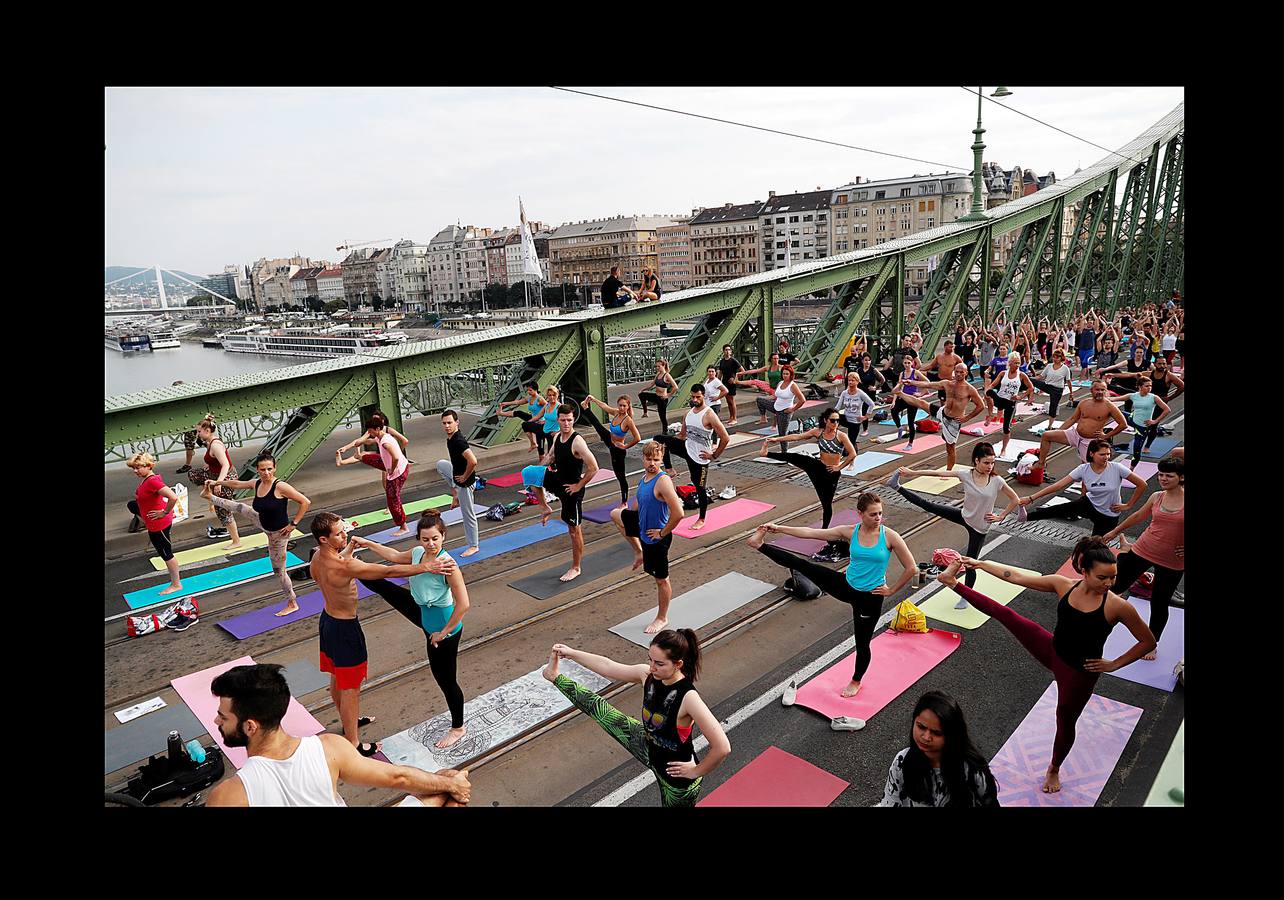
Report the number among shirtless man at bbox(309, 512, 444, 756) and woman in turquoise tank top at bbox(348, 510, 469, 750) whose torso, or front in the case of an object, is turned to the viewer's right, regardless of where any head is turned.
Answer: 1

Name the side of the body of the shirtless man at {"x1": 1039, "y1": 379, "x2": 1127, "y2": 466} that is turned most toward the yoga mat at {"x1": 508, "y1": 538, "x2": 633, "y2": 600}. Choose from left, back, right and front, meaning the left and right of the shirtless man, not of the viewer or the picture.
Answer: front

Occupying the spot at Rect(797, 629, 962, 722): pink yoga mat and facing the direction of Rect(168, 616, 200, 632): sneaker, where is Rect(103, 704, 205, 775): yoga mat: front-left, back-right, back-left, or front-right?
front-left

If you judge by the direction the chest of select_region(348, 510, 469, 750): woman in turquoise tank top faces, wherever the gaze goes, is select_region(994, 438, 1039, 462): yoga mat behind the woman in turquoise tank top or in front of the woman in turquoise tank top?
behind

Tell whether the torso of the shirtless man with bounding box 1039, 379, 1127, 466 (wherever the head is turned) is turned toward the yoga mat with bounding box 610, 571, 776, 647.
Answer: yes

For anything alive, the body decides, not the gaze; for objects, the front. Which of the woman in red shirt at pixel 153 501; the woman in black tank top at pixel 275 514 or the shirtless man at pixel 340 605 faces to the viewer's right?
the shirtless man

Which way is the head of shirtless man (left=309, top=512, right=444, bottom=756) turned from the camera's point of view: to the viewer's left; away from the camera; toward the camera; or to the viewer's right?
to the viewer's right

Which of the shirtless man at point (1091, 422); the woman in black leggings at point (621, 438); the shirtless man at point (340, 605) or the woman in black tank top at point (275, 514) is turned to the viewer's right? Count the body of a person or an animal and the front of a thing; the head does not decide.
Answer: the shirtless man at point (340, 605)

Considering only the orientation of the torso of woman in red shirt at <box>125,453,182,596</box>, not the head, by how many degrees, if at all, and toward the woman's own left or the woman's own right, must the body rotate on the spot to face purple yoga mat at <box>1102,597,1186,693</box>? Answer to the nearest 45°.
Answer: approximately 90° to the woman's own left

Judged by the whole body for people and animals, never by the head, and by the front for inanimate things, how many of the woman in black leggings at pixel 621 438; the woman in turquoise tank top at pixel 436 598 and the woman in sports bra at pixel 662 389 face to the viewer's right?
0

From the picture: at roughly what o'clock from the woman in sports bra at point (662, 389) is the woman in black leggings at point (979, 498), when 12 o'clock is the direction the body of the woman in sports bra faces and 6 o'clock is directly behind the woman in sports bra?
The woman in black leggings is roughly at 10 o'clock from the woman in sports bra.

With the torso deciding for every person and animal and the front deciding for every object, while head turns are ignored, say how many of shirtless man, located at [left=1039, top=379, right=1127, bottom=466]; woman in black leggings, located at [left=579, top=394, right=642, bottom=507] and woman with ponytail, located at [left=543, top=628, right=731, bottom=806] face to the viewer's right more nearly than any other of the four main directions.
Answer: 0

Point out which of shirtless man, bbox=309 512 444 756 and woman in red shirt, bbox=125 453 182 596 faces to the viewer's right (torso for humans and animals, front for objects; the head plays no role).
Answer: the shirtless man
